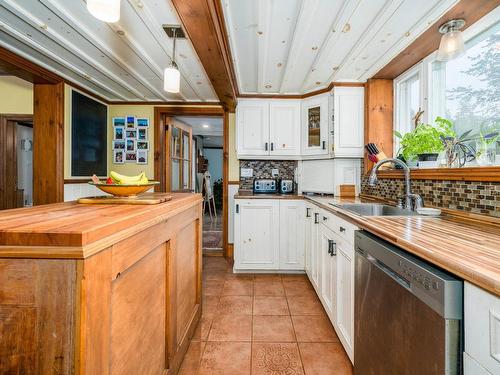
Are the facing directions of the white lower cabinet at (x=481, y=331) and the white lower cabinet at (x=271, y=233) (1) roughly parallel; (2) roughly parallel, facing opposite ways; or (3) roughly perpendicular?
roughly perpendicular

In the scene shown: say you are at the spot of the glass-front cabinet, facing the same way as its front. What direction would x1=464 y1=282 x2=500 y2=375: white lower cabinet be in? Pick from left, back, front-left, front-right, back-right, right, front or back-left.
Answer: front-left

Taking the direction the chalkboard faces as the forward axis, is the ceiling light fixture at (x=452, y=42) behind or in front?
in front

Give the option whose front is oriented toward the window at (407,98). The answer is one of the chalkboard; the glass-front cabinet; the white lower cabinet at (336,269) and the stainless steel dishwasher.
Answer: the chalkboard

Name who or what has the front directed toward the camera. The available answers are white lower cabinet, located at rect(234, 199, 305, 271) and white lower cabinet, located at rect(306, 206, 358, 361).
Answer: white lower cabinet, located at rect(234, 199, 305, 271)

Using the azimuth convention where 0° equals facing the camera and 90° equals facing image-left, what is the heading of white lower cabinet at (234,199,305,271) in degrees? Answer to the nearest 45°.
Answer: approximately 0°

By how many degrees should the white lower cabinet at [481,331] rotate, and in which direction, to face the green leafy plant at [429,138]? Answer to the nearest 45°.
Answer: approximately 135° to its right

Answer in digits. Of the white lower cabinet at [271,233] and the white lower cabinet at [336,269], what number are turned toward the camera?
1

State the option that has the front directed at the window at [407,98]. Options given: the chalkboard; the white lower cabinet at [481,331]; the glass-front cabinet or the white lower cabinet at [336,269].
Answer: the chalkboard

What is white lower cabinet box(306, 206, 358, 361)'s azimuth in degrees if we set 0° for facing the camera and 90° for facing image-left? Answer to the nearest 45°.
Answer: approximately 90°

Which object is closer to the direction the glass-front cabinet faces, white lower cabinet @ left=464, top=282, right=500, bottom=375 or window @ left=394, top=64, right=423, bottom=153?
the white lower cabinet

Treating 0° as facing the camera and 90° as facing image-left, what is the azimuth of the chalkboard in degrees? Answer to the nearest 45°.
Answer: approximately 315°

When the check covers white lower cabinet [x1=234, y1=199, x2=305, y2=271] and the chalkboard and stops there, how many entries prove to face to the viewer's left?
0
